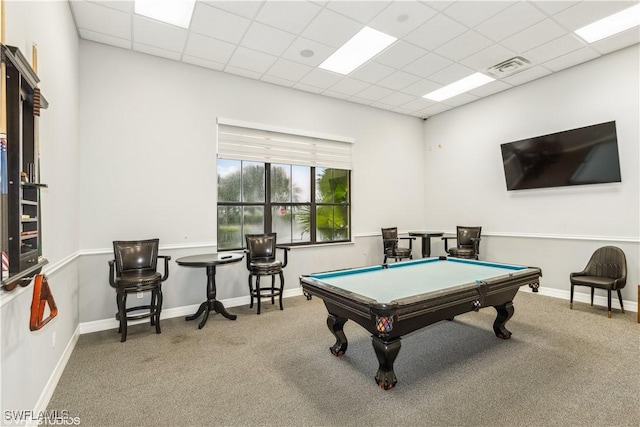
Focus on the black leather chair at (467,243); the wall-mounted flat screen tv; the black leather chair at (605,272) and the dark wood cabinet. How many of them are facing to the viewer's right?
1

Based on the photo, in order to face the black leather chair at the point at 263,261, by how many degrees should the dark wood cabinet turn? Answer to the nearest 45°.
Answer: approximately 45° to its left

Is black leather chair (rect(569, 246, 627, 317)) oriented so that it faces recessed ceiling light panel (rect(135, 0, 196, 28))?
yes

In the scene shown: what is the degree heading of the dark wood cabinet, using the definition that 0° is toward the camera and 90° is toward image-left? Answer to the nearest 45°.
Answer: approximately 270°

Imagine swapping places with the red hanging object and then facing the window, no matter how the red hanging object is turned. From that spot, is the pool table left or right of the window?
right

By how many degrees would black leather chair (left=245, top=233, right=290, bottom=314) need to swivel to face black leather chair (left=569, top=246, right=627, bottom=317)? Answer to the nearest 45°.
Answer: approximately 45° to its left

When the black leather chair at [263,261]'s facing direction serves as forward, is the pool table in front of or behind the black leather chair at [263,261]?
in front

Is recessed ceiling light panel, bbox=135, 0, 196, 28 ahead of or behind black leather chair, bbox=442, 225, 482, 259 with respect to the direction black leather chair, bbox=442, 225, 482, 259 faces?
ahead

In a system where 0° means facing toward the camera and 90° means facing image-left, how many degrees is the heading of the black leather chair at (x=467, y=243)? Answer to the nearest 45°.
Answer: approximately 45°
